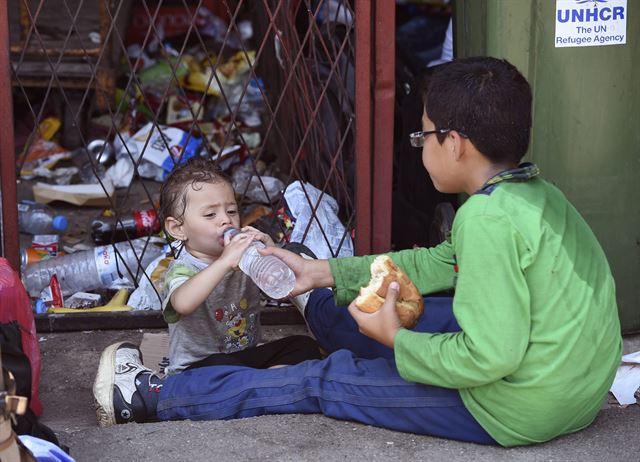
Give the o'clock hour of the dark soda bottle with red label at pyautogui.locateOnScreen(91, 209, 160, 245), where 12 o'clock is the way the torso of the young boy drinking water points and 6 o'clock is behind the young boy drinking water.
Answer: The dark soda bottle with red label is roughly at 7 o'clock from the young boy drinking water.

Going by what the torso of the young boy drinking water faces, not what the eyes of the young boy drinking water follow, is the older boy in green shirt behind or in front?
in front

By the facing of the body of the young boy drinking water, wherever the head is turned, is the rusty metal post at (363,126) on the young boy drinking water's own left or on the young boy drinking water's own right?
on the young boy drinking water's own left

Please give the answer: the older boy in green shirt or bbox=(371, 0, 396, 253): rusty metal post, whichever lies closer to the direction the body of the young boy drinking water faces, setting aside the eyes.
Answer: the older boy in green shirt

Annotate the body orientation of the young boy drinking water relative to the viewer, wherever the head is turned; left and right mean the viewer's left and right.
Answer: facing the viewer and to the right of the viewer

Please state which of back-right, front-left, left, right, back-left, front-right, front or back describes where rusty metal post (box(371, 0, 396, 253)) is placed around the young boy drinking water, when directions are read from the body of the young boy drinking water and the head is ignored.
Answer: left

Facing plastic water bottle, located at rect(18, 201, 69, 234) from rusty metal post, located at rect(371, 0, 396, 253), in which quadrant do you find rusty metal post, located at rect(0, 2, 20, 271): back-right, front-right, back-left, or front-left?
front-left

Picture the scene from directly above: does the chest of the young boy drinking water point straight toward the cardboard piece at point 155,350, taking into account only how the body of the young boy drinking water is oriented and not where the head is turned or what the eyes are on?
no

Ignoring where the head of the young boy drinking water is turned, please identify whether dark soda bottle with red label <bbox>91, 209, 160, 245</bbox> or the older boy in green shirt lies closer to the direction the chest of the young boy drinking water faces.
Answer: the older boy in green shirt
